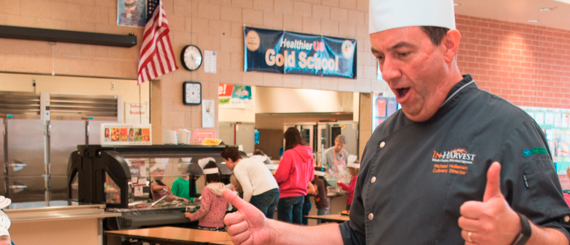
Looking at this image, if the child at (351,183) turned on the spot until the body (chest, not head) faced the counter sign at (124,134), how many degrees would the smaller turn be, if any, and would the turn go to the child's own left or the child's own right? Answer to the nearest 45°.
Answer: approximately 45° to the child's own left

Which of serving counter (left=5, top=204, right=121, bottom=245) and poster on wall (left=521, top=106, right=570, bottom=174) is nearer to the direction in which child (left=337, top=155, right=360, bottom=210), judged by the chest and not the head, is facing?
the serving counter

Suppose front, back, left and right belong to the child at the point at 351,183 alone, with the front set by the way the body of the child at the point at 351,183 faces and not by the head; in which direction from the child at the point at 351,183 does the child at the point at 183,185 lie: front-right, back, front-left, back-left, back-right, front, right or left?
front-left

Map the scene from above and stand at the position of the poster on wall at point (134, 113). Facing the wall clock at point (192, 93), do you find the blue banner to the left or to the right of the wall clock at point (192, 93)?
left

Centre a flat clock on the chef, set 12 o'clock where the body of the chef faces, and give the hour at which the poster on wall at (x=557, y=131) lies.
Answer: The poster on wall is roughly at 5 o'clock from the chef.

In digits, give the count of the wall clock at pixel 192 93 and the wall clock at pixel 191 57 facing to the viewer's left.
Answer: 0

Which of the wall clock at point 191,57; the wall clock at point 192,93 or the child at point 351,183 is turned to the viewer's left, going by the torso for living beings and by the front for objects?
the child

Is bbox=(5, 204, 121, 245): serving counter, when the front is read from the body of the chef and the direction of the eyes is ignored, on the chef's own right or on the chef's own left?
on the chef's own right

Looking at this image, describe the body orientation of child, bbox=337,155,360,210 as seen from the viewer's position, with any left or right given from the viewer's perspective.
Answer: facing to the left of the viewer
